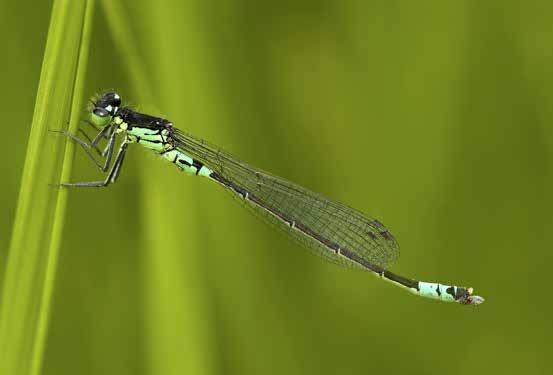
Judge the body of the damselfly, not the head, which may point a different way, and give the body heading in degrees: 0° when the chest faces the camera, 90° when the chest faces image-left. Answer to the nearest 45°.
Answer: approximately 90°
